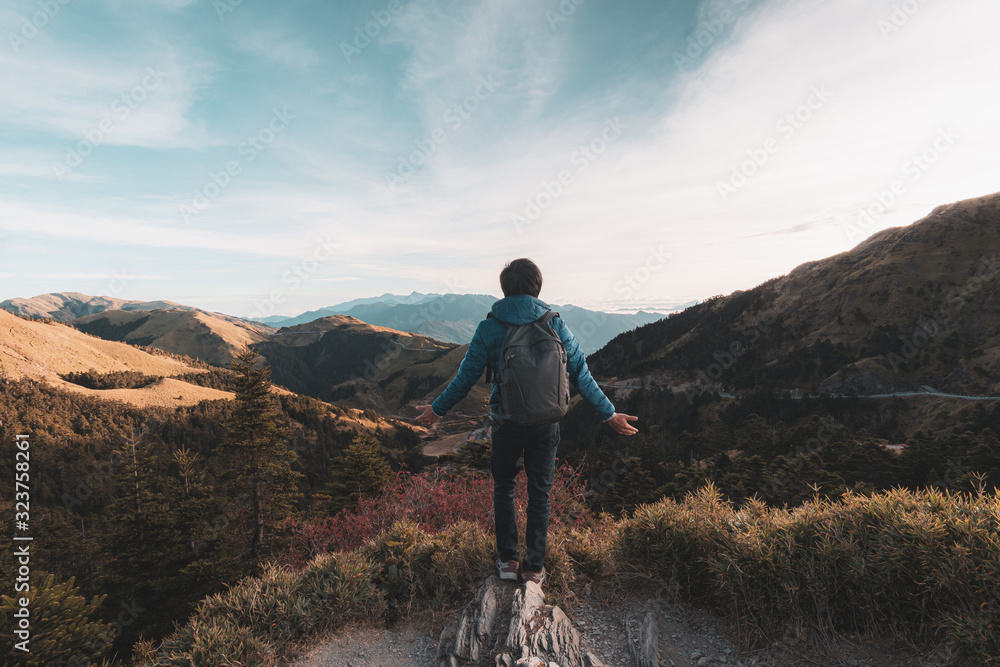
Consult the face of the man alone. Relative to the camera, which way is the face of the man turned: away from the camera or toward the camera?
away from the camera

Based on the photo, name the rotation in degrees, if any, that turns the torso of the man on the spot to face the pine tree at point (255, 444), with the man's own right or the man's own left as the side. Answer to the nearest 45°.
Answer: approximately 45° to the man's own left

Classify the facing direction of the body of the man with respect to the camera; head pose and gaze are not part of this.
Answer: away from the camera

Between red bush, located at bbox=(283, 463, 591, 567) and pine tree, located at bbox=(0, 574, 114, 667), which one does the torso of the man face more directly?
the red bush

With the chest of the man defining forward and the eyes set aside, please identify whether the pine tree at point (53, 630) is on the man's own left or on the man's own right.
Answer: on the man's own left
